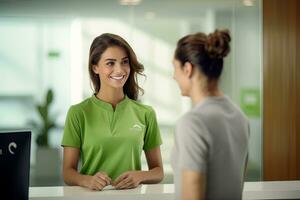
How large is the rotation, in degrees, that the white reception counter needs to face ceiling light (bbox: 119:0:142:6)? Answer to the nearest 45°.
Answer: approximately 180°

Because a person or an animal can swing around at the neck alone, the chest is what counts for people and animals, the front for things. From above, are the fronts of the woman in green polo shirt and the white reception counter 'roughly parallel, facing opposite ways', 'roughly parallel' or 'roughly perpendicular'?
roughly parallel

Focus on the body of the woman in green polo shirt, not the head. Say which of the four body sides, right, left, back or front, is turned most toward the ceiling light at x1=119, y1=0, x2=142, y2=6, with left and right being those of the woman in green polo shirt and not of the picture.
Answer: back

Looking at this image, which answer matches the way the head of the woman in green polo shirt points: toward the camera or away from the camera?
toward the camera

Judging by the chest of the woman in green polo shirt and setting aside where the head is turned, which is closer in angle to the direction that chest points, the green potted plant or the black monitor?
the black monitor

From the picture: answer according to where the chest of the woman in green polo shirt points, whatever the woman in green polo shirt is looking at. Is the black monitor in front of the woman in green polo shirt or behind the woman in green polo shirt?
in front

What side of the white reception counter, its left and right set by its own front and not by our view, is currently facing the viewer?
front

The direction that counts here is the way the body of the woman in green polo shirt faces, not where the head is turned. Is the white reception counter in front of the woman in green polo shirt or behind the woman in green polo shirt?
in front

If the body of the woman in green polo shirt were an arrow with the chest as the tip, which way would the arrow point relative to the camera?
toward the camera

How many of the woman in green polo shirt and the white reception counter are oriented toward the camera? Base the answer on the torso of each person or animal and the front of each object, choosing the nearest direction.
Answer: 2

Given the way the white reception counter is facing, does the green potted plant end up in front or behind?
behind
